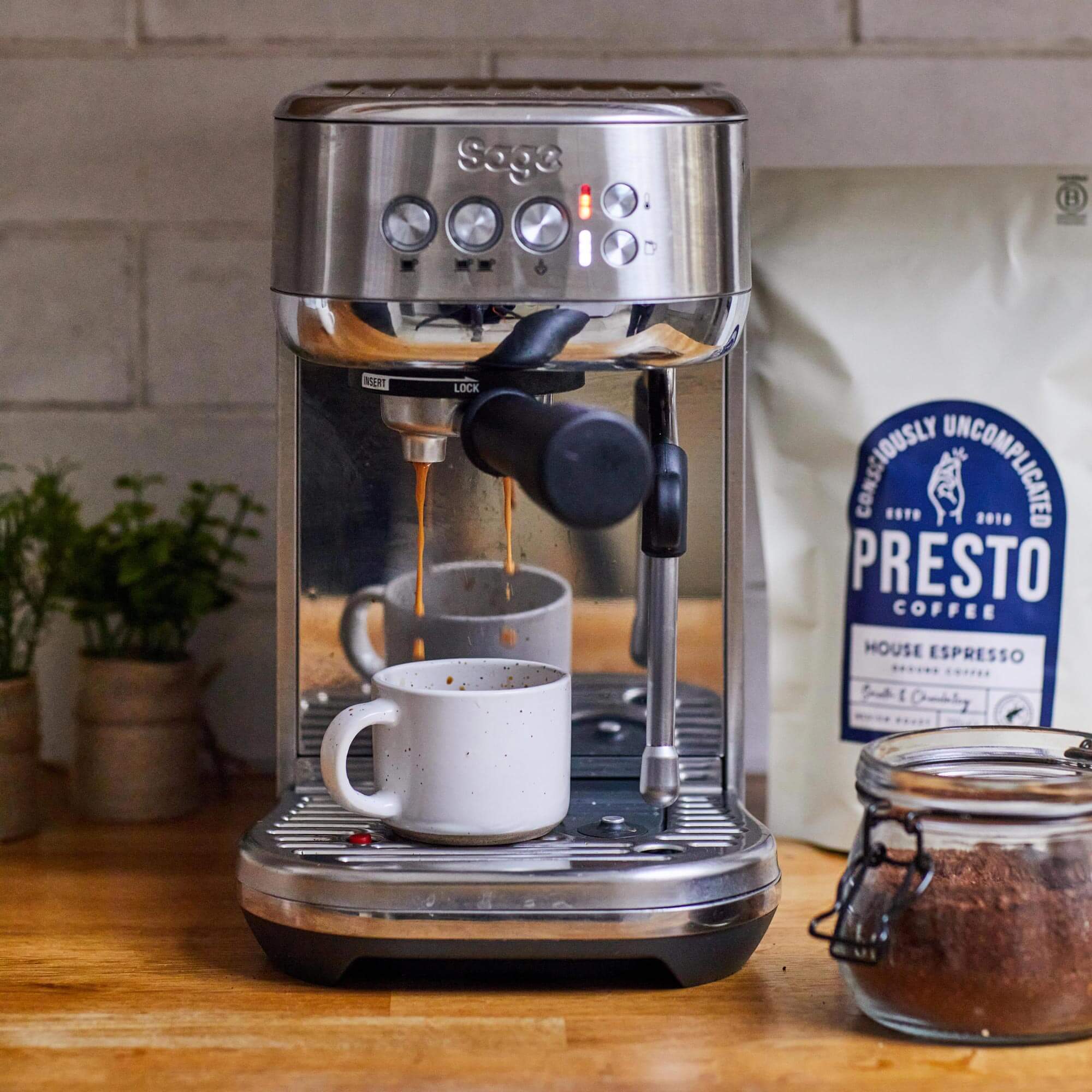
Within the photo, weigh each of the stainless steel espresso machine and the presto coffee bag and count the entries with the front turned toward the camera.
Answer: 2

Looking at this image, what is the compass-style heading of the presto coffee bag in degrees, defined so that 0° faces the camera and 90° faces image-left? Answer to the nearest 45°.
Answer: approximately 0°
